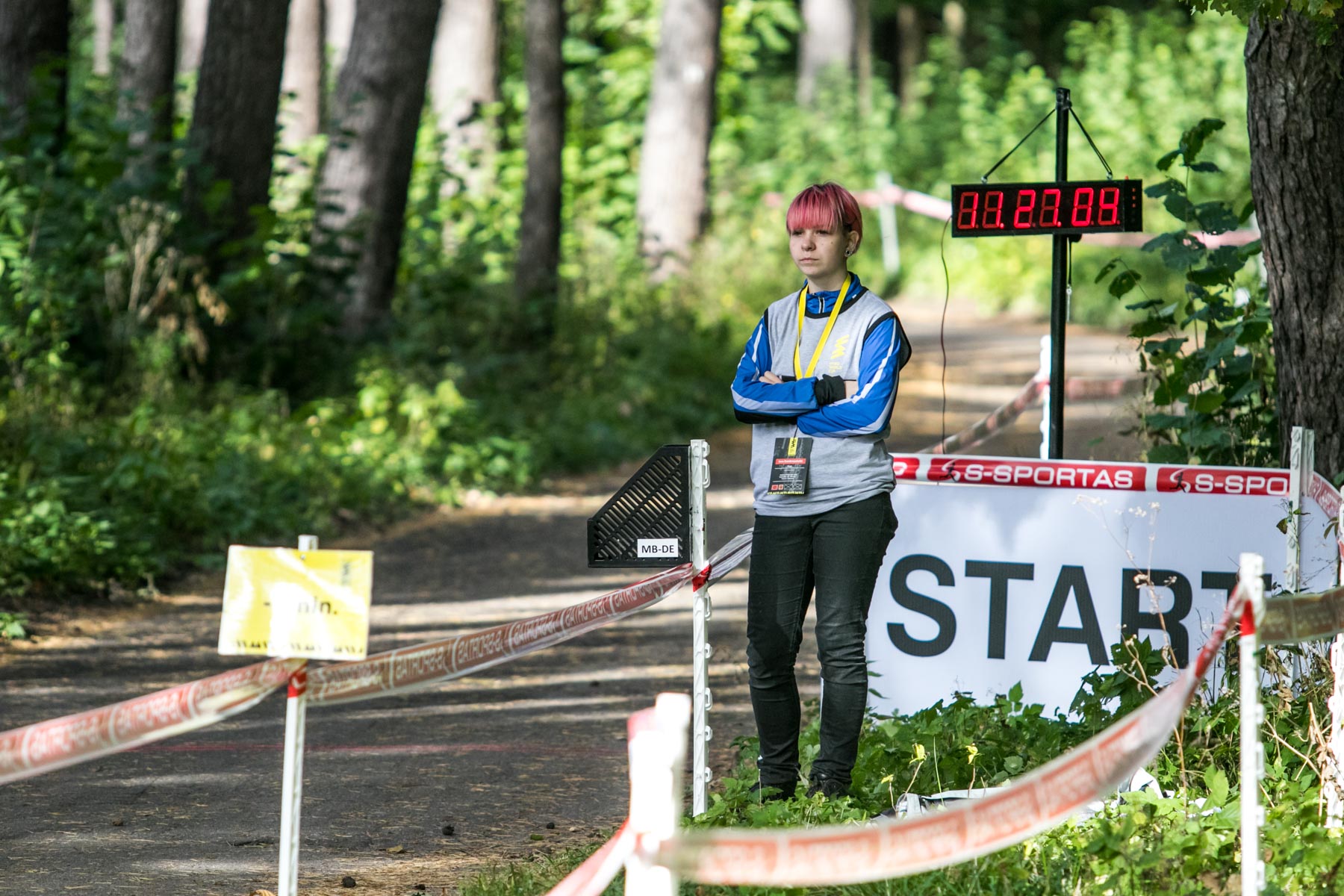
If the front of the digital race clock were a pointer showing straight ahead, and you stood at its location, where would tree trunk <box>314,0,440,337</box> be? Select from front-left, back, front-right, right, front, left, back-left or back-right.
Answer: back-right

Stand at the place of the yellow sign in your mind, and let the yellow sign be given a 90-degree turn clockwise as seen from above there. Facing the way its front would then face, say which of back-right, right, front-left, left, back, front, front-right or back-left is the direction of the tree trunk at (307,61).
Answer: right

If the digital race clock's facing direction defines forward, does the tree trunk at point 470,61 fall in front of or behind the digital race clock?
behind

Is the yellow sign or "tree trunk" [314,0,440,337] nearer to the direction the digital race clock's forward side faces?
the yellow sign

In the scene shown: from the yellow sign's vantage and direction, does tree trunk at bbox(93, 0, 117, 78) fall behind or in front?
behind

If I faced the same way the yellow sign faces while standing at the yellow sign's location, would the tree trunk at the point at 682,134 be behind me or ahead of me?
behind

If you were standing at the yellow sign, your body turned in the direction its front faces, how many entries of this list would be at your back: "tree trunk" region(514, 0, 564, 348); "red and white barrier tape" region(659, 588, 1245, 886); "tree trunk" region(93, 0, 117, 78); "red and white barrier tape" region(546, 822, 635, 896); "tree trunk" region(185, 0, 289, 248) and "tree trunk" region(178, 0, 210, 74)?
4

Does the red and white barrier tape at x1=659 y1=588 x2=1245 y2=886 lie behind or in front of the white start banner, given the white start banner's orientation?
in front

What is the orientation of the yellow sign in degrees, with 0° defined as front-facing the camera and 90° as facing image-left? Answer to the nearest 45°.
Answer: approximately 0°

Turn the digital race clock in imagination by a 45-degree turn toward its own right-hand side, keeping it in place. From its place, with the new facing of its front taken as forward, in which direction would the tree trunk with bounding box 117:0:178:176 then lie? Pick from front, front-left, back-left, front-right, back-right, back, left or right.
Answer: right

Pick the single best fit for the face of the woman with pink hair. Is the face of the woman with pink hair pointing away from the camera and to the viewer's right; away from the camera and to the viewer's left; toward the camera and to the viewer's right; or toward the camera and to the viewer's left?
toward the camera and to the viewer's left

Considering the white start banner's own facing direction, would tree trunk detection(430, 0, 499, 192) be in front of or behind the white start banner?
behind

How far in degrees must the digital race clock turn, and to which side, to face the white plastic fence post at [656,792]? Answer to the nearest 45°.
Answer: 0° — it already faces it

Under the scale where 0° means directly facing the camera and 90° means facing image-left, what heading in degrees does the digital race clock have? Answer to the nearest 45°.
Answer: approximately 0°
